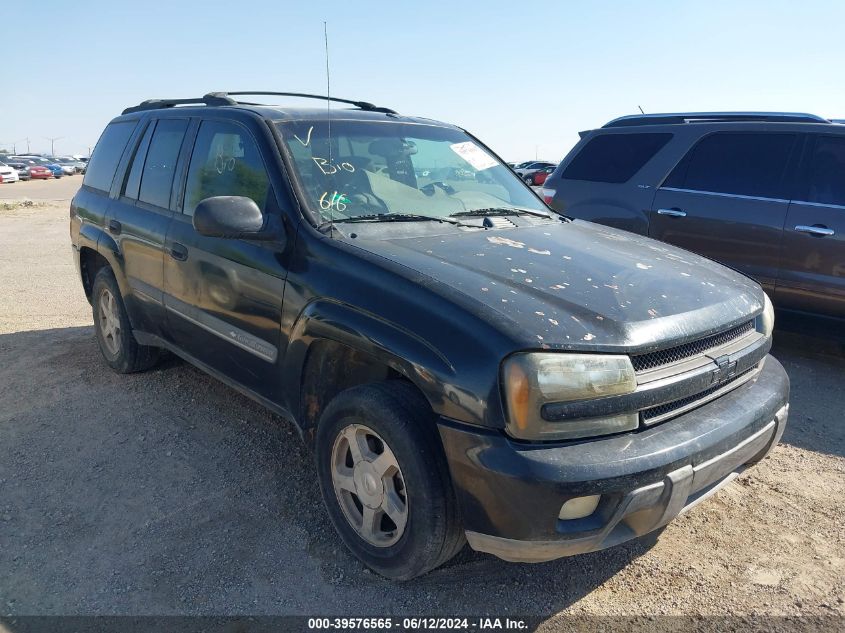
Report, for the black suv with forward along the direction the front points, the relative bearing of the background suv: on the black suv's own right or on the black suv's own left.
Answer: on the black suv's own left

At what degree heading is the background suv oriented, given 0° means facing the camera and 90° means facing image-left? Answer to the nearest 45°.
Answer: approximately 315°

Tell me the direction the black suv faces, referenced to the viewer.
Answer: facing the viewer and to the right of the viewer

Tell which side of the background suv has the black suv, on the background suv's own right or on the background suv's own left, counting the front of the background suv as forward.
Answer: on the background suv's own right

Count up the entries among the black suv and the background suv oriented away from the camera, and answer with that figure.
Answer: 0
